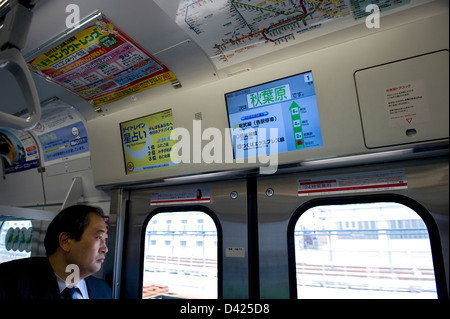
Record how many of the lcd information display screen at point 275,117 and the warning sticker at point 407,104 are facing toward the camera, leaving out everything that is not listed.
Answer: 2

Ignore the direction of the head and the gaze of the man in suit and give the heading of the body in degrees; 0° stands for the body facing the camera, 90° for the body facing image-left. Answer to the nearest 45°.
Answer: approximately 315°

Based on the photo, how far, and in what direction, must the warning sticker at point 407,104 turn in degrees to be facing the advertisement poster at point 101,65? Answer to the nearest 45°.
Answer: approximately 90° to its right

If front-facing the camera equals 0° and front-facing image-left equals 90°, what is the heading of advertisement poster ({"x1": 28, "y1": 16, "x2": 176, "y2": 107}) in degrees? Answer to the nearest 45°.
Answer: approximately 45°

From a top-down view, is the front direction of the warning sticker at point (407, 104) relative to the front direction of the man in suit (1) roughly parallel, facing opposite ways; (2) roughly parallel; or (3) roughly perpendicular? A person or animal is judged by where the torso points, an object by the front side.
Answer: roughly perpendicular

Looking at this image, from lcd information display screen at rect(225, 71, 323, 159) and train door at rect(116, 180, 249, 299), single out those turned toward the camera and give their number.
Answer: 2

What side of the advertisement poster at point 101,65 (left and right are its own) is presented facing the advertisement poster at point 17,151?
right

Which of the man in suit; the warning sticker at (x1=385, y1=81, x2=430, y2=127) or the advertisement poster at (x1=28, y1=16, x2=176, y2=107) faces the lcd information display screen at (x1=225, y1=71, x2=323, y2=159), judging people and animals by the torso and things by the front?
the man in suit

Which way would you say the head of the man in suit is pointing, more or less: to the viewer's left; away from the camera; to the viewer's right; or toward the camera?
to the viewer's right

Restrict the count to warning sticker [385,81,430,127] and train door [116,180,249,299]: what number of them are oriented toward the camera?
2
